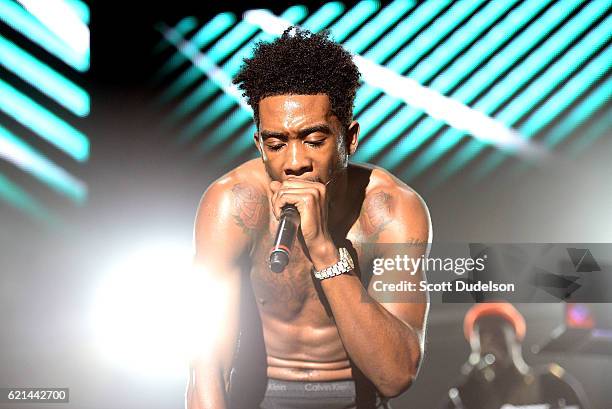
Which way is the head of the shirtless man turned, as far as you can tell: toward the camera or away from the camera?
toward the camera

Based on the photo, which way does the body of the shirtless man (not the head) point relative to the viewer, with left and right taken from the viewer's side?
facing the viewer
